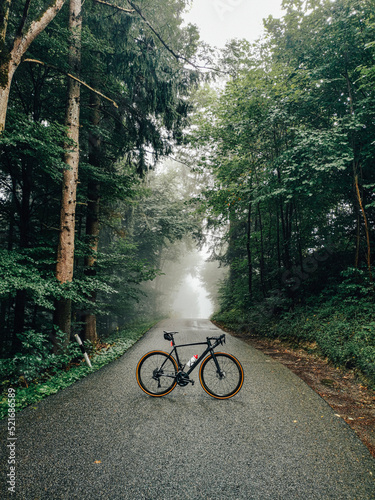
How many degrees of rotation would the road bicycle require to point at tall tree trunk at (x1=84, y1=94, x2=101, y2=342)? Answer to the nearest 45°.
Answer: approximately 135° to its left

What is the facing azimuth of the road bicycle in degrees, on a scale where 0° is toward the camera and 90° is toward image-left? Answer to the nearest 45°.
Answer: approximately 270°

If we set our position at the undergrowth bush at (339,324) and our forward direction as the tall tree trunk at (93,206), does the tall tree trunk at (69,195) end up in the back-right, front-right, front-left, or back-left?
front-left

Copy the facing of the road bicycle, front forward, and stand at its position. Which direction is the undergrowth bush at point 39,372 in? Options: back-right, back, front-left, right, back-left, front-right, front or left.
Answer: back

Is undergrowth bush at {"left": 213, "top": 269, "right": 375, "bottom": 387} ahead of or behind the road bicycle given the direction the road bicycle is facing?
ahead

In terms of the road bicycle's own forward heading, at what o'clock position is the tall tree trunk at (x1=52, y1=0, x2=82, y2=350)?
The tall tree trunk is roughly at 7 o'clock from the road bicycle.
